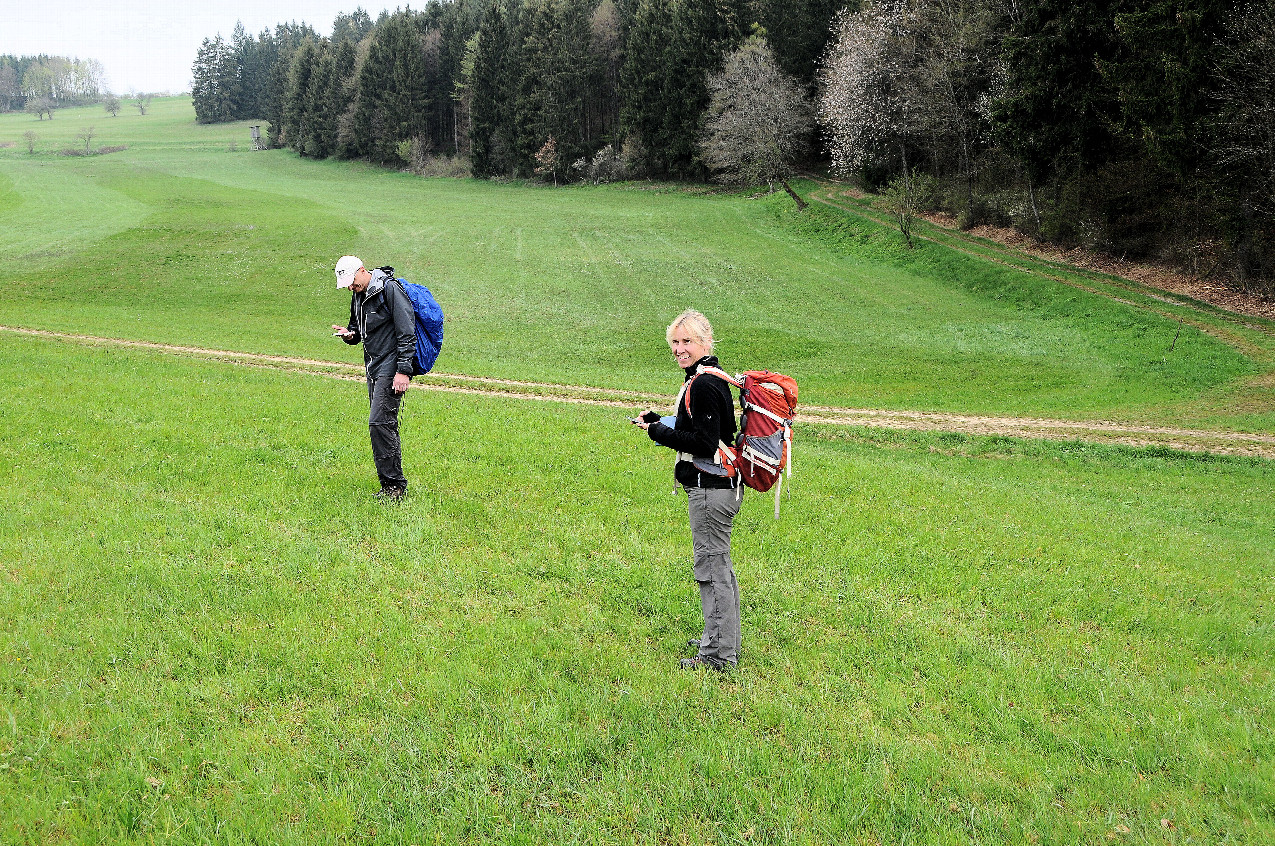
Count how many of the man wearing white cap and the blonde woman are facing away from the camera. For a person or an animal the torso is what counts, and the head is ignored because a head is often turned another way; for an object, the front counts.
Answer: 0

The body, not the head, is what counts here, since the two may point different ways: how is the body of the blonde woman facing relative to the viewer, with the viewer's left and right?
facing to the left of the viewer

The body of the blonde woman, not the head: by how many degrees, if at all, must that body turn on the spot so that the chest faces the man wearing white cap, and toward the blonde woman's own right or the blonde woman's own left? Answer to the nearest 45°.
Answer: approximately 45° to the blonde woman's own right

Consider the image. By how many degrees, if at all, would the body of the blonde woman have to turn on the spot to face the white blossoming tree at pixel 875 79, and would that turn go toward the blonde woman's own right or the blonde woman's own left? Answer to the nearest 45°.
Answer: approximately 90° to the blonde woman's own right

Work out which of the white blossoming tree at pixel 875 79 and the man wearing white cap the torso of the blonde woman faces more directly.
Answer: the man wearing white cap

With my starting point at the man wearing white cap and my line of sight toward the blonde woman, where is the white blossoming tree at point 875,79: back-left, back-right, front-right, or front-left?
back-left

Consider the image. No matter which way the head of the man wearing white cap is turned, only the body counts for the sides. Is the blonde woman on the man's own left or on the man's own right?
on the man's own left

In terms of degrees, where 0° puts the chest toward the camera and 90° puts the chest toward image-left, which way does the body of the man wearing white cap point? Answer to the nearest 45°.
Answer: approximately 45°
